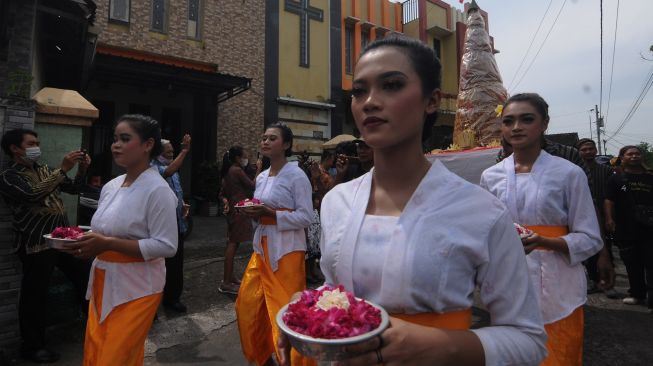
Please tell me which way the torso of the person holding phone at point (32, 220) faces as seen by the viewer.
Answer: to the viewer's right

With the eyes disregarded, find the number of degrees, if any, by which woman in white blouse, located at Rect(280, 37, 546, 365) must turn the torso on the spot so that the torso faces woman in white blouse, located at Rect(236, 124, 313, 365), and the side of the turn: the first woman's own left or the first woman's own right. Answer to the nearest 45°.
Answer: approximately 90° to the first woman's own right

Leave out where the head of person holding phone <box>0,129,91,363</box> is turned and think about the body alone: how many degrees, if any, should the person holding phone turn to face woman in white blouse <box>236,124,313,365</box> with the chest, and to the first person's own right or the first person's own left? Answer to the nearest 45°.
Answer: approximately 45° to the first person's own right

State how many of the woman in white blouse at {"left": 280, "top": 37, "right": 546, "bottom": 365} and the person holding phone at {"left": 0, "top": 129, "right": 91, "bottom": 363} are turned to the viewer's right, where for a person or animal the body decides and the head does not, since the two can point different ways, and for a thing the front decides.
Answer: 1

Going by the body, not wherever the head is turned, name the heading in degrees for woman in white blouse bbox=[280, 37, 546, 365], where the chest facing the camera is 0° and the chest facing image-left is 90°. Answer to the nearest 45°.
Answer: approximately 45°
